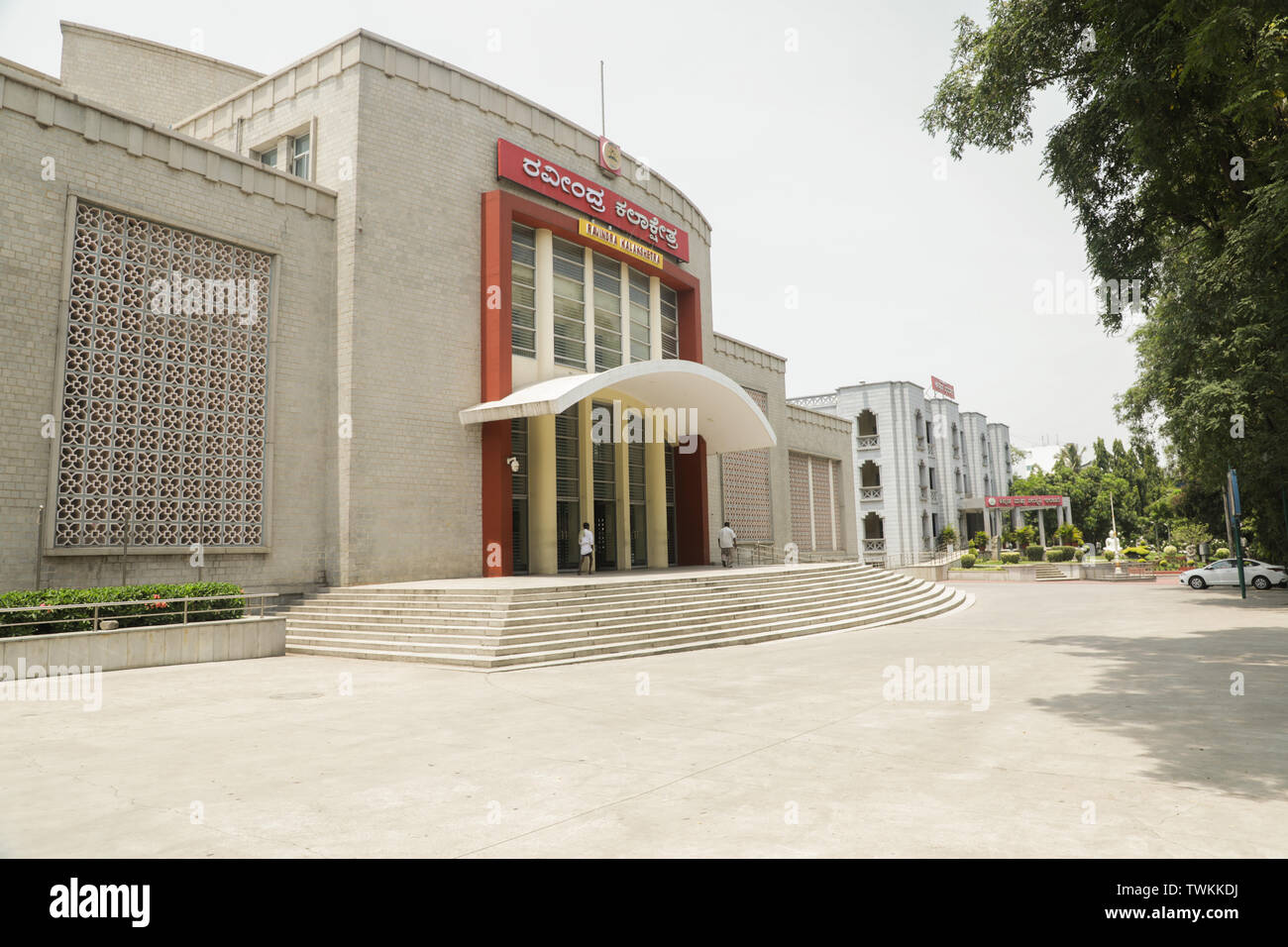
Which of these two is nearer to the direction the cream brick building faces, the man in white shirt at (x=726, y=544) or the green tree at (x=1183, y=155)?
the green tree

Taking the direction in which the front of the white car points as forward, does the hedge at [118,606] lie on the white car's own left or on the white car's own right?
on the white car's own left

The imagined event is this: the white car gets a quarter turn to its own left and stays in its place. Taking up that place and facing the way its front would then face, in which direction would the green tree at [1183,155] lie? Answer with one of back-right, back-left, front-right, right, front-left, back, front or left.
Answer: front

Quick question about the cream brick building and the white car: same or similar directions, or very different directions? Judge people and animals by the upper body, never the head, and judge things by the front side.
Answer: very different directions

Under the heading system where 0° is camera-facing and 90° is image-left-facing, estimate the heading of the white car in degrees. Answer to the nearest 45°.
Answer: approximately 90°

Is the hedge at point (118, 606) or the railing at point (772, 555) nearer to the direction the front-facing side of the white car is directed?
the railing

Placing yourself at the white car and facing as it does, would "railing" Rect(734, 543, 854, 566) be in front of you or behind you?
in front

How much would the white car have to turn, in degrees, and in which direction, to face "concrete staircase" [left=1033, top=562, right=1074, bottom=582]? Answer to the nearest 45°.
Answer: approximately 45° to its right

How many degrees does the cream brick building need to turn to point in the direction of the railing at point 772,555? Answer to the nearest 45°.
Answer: approximately 90° to its left

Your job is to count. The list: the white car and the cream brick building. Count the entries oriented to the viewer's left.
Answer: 1
